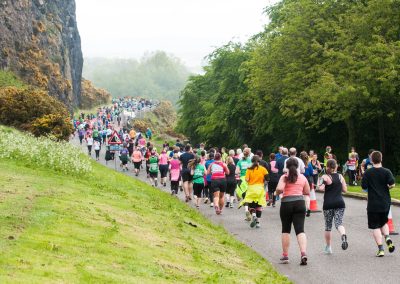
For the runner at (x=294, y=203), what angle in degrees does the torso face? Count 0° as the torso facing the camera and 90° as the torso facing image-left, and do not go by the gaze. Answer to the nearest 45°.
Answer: approximately 180°

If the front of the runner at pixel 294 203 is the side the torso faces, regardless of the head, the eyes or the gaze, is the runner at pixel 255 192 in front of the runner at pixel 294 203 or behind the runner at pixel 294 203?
in front

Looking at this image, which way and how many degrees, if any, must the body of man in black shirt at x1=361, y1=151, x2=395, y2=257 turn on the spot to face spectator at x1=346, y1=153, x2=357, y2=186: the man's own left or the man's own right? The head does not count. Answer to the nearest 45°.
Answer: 0° — they already face them

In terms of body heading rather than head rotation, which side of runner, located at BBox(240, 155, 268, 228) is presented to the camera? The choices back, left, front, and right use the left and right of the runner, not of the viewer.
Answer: back

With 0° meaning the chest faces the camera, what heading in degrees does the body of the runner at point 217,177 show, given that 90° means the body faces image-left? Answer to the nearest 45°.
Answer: approximately 180°

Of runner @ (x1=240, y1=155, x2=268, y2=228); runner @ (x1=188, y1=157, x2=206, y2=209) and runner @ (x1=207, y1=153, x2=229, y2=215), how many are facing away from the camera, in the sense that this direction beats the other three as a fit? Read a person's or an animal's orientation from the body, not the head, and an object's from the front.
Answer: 3

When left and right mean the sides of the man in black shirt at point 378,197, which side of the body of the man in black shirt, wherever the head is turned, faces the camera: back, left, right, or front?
back

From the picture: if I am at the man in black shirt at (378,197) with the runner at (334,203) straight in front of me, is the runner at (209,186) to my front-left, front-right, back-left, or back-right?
front-right
